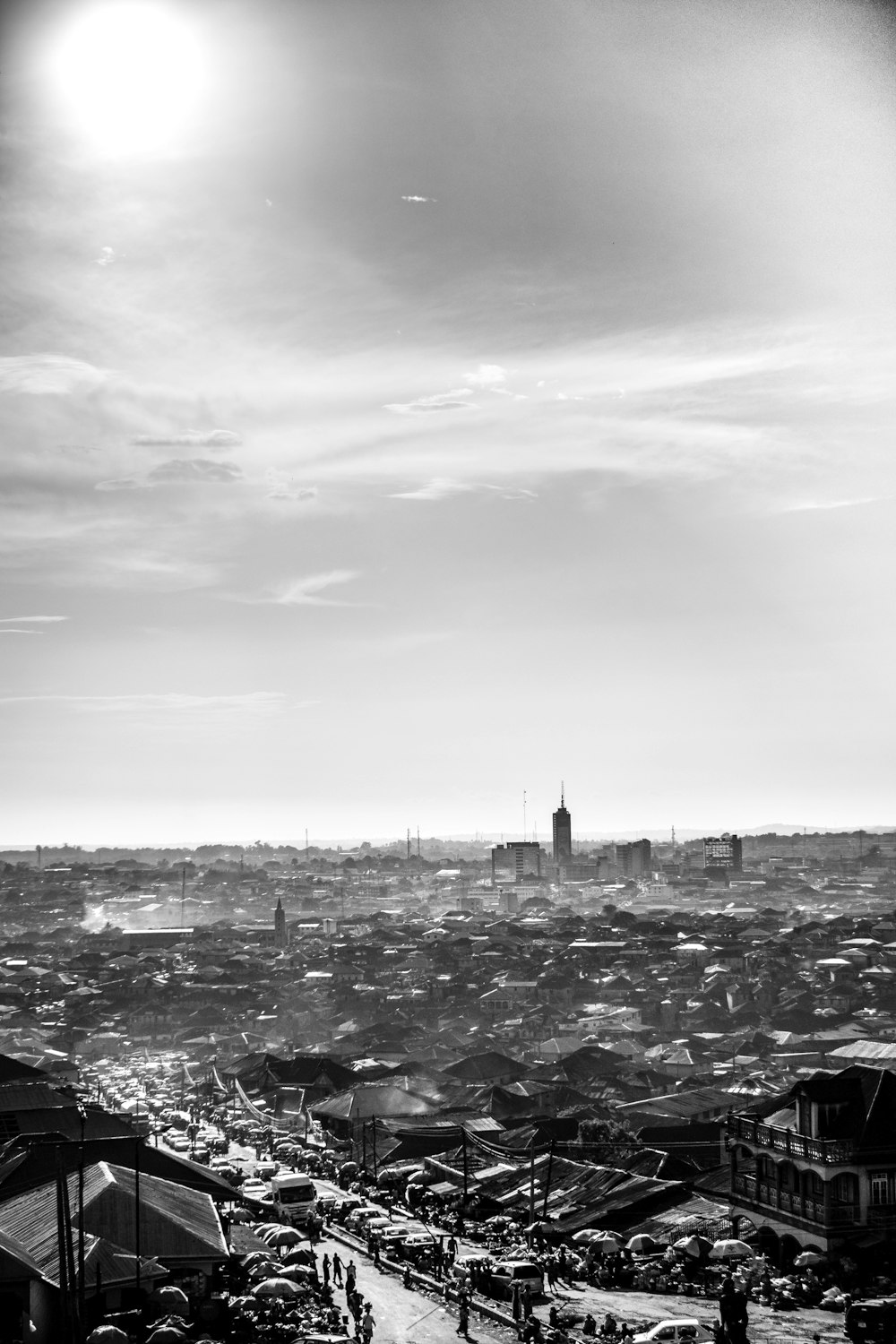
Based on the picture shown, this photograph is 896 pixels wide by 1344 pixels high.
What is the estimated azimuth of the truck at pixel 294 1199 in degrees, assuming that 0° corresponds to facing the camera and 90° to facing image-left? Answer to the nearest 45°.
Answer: approximately 315°

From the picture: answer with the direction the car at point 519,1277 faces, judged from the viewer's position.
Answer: facing away from the viewer and to the left of the viewer

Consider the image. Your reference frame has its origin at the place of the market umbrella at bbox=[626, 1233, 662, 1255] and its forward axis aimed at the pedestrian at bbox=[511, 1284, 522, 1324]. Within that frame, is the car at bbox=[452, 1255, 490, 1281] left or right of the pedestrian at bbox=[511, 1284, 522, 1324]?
right

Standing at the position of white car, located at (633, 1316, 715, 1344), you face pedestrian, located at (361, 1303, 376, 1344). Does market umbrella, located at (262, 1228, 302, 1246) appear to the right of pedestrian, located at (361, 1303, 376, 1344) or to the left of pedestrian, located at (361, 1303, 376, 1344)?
right

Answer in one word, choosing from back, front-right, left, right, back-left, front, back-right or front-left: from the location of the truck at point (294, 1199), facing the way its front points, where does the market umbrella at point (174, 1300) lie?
front-right

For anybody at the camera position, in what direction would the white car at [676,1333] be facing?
facing to the left of the viewer

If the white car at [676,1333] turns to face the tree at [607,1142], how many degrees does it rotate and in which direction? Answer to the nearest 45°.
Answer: approximately 90° to its right

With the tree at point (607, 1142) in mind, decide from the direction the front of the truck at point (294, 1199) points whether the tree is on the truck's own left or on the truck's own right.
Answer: on the truck's own left

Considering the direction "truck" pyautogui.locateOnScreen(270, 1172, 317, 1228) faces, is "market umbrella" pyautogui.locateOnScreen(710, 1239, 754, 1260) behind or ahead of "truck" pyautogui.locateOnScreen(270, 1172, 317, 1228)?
ahead

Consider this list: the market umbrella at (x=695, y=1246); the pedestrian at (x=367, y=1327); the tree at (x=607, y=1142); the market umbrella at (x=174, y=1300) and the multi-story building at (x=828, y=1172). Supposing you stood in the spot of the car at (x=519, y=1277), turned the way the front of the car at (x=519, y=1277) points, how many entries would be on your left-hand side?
2

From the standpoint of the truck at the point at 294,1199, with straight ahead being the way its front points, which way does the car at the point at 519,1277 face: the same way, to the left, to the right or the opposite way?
the opposite way

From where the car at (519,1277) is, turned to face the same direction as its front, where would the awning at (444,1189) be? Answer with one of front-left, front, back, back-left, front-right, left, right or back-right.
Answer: front-right
